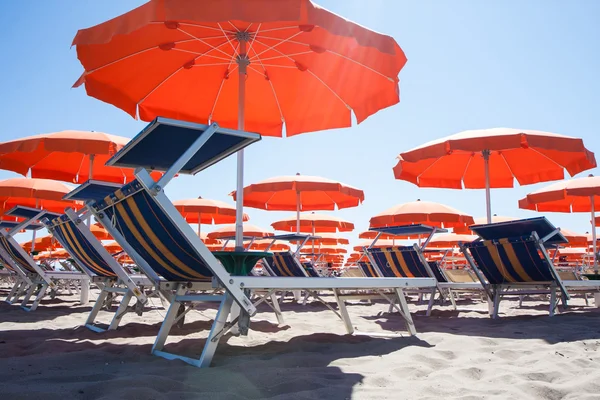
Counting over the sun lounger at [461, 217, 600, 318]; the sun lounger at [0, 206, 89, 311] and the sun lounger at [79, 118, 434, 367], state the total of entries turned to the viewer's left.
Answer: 0

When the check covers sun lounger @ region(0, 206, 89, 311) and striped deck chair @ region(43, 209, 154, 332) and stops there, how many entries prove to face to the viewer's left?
0

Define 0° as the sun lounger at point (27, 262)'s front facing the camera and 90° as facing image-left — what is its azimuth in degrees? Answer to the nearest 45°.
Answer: approximately 225°

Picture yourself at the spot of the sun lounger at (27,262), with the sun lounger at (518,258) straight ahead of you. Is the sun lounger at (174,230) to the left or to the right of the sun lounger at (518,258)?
right

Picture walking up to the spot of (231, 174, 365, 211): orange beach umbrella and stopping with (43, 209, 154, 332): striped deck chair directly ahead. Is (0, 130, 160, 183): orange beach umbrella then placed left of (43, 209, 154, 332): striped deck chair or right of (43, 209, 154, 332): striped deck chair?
right

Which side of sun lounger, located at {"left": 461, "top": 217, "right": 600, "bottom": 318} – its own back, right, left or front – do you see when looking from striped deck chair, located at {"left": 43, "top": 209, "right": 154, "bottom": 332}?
back

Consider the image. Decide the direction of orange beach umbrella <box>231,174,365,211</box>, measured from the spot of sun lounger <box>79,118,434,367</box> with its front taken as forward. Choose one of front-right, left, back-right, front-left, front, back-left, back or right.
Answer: front-left

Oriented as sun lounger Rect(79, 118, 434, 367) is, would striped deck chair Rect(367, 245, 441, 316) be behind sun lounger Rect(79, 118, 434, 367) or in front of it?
in front

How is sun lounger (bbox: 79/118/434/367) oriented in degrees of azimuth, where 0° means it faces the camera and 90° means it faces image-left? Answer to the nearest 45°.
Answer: approximately 225°

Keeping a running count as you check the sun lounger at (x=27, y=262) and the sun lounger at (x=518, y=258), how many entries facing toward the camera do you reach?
0
